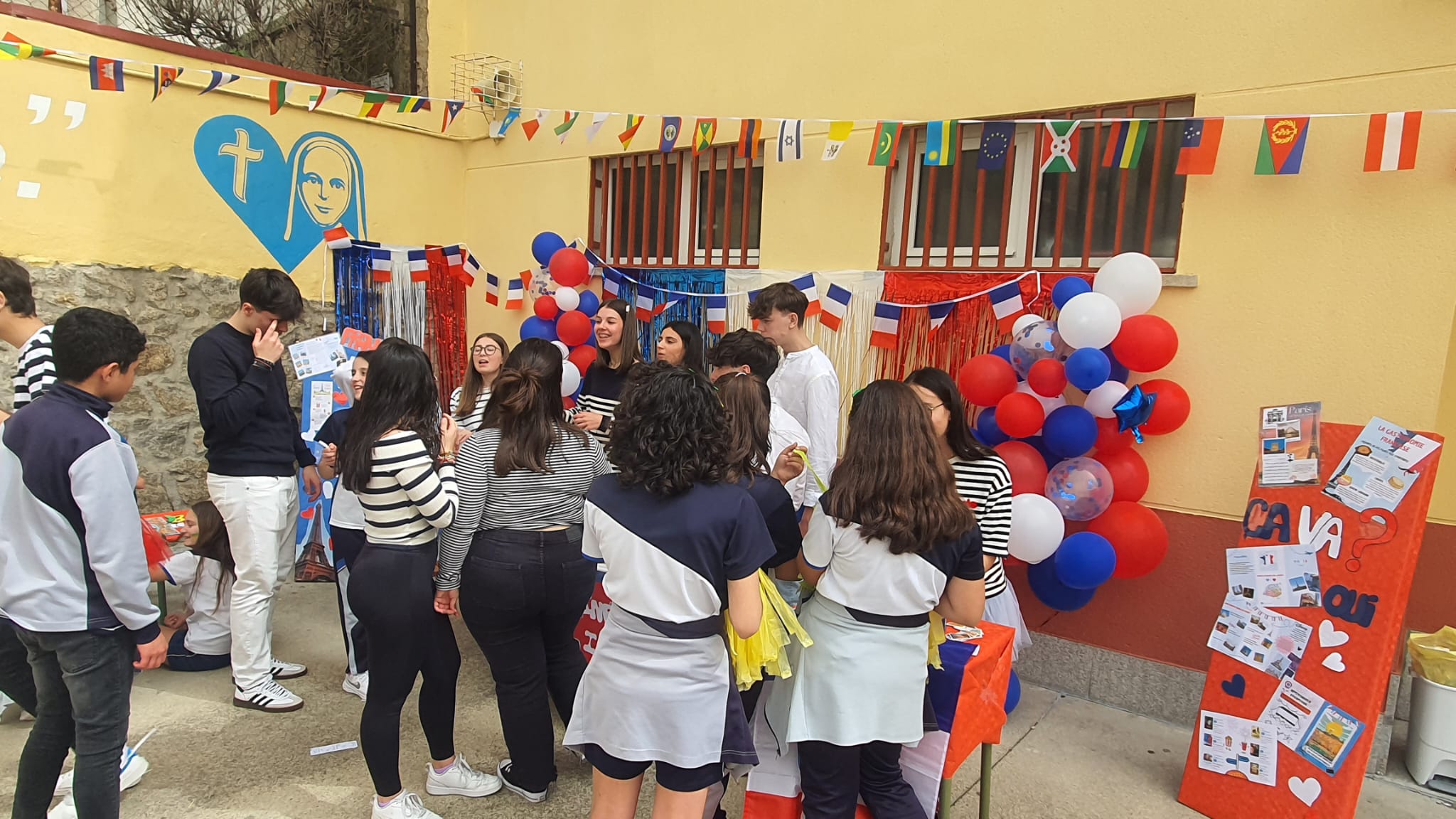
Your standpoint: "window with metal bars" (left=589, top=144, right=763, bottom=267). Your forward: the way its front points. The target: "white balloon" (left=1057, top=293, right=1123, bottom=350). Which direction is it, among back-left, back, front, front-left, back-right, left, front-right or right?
front-left

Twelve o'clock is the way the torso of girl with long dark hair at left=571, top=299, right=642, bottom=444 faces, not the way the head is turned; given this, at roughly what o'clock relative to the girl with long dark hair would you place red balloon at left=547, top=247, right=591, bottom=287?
The red balloon is roughly at 4 o'clock from the girl with long dark hair.

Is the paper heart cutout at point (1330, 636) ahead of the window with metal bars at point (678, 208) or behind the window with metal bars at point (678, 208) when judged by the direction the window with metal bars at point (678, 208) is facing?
ahead

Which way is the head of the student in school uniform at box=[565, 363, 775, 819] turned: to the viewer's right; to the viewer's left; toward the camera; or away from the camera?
away from the camera

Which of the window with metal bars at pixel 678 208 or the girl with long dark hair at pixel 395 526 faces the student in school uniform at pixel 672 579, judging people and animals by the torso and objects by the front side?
the window with metal bars

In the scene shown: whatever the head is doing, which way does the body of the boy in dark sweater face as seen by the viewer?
to the viewer's right

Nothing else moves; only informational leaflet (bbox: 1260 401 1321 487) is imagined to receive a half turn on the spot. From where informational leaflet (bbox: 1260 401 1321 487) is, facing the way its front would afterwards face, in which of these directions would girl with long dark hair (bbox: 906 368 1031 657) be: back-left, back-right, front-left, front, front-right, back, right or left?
back-left

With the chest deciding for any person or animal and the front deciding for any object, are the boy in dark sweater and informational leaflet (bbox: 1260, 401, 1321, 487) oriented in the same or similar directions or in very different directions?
very different directions

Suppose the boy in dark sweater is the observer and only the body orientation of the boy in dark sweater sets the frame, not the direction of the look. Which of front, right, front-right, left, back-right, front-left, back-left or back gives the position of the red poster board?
front-right

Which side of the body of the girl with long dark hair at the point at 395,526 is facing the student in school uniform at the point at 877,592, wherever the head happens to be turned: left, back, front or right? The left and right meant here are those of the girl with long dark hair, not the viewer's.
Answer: right

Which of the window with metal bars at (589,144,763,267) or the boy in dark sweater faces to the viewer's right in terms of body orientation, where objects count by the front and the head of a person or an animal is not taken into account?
the boy in dark sweater

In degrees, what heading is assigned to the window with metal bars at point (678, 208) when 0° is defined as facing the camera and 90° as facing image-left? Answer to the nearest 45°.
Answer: approximately 0°
